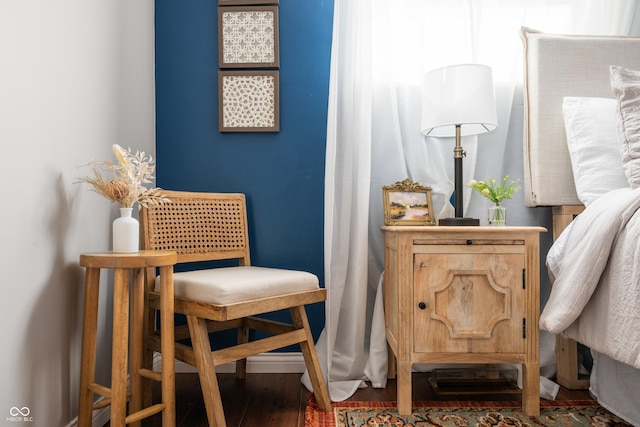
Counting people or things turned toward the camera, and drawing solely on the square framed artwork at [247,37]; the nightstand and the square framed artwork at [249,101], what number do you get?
3

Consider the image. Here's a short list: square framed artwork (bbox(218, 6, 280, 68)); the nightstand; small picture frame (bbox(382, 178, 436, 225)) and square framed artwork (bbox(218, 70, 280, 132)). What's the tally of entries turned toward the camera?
4

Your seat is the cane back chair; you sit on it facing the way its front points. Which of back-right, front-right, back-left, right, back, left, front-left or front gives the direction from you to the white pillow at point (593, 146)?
front-left

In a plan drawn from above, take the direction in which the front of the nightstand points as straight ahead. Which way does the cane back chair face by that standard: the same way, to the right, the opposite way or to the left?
to the left

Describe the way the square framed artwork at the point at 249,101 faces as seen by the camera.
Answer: facing the viewer

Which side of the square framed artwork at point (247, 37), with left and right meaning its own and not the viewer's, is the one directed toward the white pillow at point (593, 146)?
left

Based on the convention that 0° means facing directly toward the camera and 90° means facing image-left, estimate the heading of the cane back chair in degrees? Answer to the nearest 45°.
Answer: approximately 315°

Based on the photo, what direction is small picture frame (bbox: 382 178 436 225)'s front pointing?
toward the camera

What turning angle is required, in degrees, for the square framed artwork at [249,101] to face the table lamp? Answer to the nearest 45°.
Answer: approximately 45° to its left

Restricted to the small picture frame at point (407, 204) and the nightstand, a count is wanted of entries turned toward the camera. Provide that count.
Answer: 2

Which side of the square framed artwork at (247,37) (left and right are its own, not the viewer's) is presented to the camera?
front
